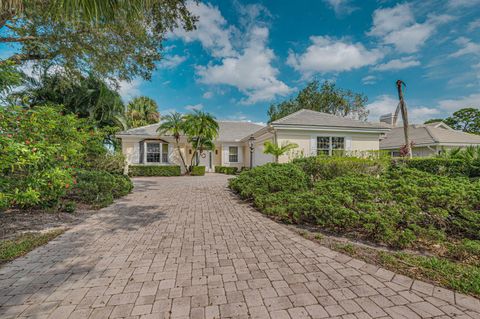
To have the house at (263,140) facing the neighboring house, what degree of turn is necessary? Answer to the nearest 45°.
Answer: approximately 90° to its left

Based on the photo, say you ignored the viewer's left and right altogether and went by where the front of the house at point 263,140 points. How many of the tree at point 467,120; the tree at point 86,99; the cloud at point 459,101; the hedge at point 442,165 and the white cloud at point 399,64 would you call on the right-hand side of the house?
1

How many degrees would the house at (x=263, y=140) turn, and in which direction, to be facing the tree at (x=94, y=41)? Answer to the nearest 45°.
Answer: approximately 45° to its right

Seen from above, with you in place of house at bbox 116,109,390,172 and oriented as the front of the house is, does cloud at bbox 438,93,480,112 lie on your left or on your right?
on your left

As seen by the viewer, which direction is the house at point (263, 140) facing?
toward the camera

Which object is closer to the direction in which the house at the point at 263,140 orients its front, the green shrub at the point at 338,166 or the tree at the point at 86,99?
the green shrub

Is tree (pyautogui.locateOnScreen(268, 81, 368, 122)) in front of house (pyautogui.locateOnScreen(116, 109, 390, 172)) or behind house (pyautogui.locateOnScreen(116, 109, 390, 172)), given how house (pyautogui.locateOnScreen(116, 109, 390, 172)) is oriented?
behind

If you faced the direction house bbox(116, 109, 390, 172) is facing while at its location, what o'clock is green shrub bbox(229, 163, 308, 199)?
The green shrub is roughly at 12 o'clock from the house.

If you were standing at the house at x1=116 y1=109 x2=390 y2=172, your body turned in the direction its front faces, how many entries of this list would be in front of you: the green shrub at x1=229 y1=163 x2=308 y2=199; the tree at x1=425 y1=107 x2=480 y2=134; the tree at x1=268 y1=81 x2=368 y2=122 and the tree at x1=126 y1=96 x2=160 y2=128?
1
